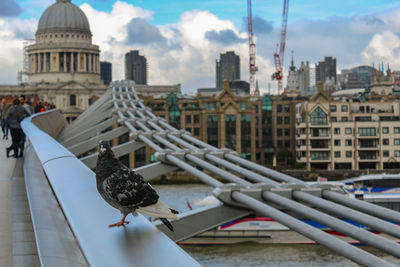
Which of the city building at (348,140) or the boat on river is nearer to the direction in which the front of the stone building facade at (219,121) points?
the boat on river

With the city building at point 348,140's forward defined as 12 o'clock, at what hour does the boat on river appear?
The boat on river is roughly at 12 o'clock from the city building.

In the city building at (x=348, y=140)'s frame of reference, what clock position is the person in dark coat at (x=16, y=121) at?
The person in dark coat is roughly at 12 o'clock from the city building.

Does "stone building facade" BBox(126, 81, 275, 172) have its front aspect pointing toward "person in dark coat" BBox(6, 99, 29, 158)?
yes

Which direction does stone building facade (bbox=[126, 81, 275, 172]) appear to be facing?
toward the camera

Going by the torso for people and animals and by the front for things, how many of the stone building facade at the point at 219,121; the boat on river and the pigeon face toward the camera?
1

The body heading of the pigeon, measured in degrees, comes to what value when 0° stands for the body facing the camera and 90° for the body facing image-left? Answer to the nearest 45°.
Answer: approximately 90°

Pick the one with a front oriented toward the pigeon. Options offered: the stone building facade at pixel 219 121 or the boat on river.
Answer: the stone building facade

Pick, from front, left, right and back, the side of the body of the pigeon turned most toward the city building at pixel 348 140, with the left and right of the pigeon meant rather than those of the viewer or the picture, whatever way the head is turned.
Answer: right

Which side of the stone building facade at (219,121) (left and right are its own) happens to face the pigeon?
front

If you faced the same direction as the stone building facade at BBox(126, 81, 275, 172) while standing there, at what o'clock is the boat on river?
The boat on river is roughly at 12 o'clock from the stone building facade.

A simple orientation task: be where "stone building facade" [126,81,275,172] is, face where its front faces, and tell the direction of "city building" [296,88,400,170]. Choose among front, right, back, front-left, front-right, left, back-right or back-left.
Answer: left

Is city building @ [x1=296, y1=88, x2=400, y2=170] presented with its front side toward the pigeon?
yes

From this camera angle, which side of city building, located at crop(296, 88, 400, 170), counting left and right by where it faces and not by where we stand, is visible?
front
